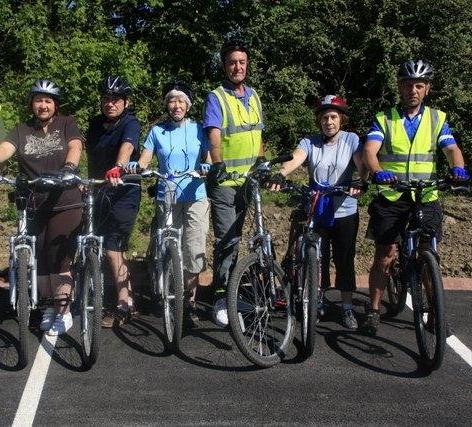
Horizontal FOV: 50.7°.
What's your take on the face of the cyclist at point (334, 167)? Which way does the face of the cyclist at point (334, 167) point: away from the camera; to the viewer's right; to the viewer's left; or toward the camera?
toward the camera

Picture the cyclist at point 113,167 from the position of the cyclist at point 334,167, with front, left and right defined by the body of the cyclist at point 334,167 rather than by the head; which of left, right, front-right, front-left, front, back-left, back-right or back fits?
right

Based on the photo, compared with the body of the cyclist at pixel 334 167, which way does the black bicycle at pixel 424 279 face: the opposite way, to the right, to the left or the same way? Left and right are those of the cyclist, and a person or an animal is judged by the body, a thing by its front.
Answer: the same way

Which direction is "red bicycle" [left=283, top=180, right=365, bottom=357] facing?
toward the camera

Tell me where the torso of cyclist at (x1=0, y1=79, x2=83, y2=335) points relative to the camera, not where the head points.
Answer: toward the camera

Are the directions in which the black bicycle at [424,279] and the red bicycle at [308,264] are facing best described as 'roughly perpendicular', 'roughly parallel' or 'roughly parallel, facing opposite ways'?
roughly parallel

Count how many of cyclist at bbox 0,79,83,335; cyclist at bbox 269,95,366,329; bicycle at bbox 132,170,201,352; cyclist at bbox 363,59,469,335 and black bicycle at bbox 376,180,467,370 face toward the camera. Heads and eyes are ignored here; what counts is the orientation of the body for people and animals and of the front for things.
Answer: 5

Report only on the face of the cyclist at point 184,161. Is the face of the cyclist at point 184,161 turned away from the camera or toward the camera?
toward the camera

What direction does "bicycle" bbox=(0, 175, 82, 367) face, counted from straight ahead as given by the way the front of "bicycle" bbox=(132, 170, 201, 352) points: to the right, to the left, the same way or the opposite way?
the same way

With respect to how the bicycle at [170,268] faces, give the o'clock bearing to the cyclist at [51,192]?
The cyclist is roughly at 4 o'clock from the bicycle.

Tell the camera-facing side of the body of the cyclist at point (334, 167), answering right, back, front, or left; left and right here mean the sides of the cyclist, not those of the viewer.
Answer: front

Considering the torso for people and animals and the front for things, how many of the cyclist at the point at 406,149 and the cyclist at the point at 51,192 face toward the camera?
2

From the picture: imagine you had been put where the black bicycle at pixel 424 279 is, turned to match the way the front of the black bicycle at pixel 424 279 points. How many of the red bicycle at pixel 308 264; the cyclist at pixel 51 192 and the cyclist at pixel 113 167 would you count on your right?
3

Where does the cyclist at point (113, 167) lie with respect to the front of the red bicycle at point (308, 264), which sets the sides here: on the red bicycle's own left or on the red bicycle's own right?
on the red bicycle's own right

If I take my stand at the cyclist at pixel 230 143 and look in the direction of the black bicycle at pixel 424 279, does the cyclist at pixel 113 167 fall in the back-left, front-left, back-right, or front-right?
back-right

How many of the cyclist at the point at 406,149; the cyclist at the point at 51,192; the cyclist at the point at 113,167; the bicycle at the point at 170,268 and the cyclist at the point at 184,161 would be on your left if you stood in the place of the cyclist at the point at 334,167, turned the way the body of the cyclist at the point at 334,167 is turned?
1

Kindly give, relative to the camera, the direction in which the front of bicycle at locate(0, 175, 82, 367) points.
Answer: facing the viewer
